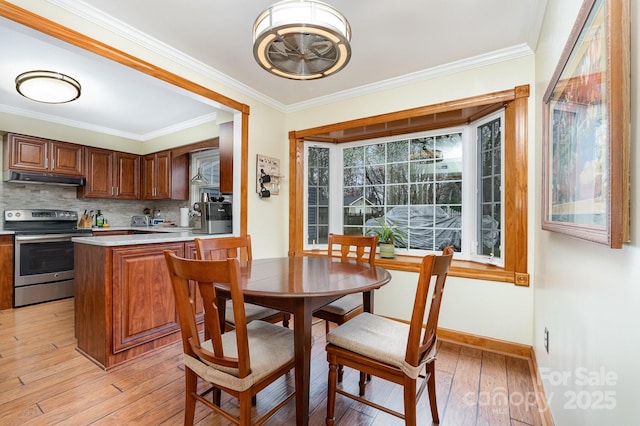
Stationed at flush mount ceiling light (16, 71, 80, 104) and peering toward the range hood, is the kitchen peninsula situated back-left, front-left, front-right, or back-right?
back-right

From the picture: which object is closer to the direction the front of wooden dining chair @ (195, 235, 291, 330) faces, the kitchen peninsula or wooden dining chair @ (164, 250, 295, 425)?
the wooden dining chair

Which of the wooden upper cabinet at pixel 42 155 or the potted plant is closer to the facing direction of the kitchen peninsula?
the potted plant

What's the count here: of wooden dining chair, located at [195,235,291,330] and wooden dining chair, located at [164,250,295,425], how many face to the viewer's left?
0

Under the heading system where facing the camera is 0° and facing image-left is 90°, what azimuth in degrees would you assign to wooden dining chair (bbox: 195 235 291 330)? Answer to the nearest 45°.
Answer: approximately 315°

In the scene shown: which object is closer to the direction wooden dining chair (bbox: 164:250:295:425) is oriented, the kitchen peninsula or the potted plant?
the potted plant

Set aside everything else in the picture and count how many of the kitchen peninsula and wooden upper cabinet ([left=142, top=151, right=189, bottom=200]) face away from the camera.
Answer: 0

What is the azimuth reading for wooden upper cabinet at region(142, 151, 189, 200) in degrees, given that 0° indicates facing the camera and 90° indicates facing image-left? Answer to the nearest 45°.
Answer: approximately 45°

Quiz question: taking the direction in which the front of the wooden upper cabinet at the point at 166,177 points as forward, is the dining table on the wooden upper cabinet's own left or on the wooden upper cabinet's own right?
on the wooden upper cabinet's own left

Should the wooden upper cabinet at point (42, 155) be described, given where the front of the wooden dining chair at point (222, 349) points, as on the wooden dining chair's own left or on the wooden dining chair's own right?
on the wooden dining chair's own left

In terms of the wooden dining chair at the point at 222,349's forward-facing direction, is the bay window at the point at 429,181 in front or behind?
in front

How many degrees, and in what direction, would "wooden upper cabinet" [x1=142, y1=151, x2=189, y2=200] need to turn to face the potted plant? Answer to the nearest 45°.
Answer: approximately 90° to its left

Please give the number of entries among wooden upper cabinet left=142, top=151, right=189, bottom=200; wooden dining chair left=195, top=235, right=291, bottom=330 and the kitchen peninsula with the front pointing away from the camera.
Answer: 0

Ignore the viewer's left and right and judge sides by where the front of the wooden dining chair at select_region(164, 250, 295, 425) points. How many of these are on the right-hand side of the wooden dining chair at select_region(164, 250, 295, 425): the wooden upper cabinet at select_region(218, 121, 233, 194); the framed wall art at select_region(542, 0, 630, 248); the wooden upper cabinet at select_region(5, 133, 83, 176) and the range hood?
1
